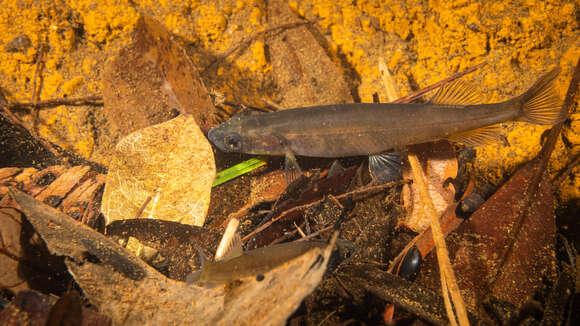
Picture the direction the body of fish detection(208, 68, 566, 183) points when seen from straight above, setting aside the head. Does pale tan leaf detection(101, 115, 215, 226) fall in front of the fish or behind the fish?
in front

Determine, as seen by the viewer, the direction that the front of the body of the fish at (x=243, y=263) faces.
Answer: to the viewer's left

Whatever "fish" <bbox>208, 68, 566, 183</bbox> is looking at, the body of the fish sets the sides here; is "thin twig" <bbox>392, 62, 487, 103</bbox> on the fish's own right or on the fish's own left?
on the fish's own right

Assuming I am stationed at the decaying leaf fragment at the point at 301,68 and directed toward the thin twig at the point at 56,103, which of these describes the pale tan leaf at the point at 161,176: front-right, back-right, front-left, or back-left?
front-left

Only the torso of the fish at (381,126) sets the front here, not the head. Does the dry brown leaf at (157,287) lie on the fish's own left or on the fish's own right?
on the fish's own left

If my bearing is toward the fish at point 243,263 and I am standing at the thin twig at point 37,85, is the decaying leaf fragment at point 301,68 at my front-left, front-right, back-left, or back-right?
front-left

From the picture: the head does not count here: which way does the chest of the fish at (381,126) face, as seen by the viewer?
to the viewer's left

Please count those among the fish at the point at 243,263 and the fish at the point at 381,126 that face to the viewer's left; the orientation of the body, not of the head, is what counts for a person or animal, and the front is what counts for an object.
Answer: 2

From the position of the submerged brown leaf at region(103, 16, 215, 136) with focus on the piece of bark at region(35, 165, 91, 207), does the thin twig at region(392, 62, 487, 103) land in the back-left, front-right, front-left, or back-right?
back-left
